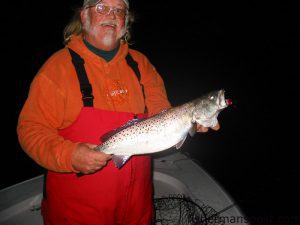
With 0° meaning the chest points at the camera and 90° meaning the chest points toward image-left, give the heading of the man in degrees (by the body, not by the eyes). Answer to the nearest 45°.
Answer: approximately 315°

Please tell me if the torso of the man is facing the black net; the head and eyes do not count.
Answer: no
